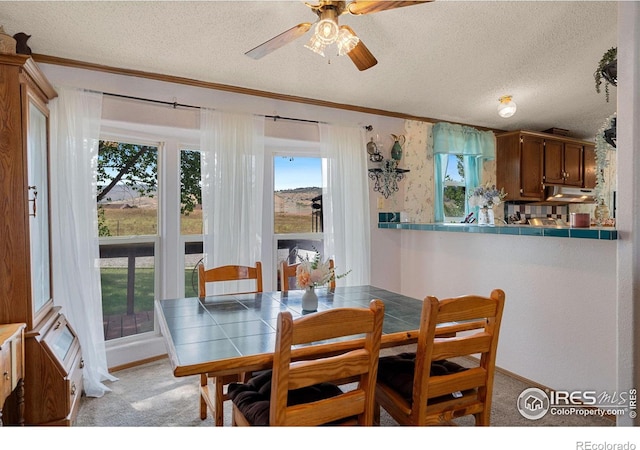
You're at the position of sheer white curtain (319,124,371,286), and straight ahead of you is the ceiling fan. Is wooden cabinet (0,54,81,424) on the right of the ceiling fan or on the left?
right

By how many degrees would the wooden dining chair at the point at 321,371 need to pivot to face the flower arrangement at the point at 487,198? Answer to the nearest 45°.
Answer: approximately 90° to its right

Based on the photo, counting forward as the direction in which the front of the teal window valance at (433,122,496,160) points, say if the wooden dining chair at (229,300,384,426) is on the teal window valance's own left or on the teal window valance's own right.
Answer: on the teal window valance's own right

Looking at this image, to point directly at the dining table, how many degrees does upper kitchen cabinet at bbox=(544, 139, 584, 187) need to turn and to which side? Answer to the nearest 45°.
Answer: approximately 45° to its right

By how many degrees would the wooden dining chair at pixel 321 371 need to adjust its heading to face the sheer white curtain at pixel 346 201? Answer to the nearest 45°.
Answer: approximately 45° to its right
